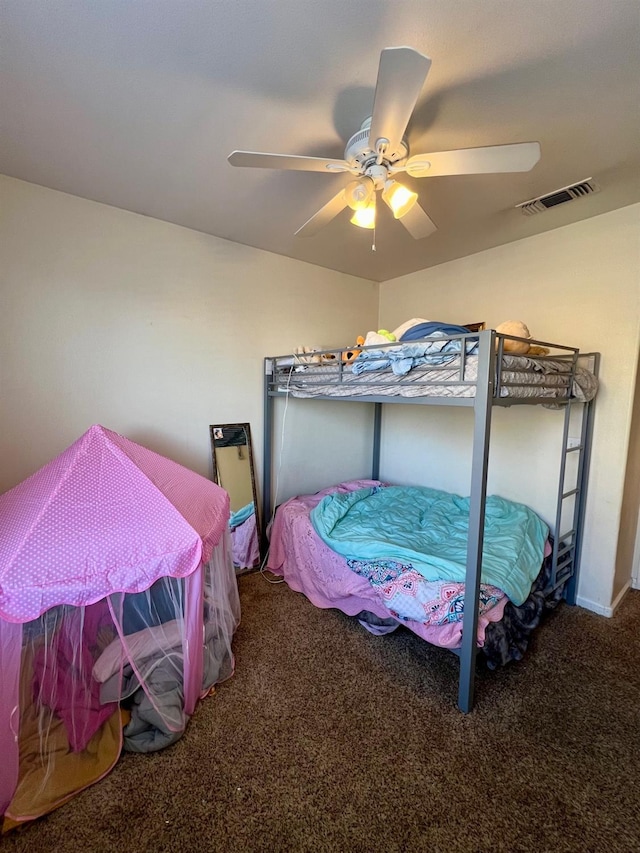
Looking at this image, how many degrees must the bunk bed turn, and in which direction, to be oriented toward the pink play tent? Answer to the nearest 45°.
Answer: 0° — it already faces it

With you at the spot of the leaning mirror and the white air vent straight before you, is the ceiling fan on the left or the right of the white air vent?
right

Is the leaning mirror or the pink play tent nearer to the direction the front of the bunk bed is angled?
the pink play tent
